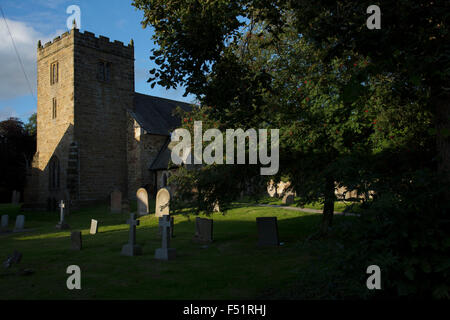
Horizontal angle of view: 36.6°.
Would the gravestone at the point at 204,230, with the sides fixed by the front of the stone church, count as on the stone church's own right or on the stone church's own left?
on the stone church's own left

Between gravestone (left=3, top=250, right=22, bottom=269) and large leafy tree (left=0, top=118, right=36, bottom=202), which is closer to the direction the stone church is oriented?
the gravestone

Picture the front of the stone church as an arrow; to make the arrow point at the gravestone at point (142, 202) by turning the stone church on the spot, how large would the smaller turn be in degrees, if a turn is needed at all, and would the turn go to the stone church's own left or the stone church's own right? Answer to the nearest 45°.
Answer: approximately 45° to the stone church's own left

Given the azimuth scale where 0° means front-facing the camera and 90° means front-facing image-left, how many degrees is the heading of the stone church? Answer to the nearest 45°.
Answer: approximately 45°

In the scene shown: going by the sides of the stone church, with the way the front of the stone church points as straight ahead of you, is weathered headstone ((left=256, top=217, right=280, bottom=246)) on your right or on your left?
on your left

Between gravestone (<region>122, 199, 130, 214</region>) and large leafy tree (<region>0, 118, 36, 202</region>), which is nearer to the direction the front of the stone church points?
the gravestone
